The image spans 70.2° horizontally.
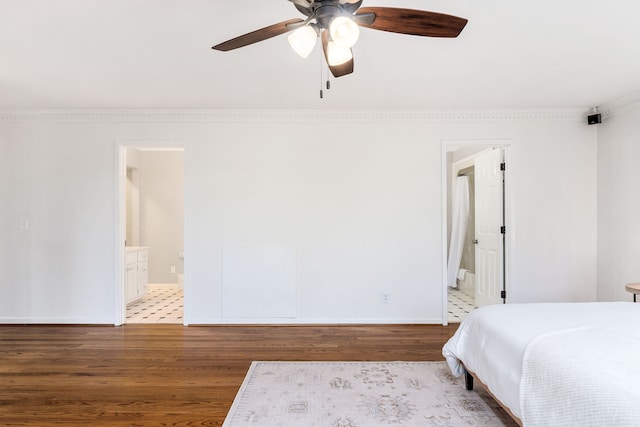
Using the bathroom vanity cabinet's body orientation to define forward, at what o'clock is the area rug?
The area rug is roughly at 1 o'clock from the bathroom vanity cabinet.

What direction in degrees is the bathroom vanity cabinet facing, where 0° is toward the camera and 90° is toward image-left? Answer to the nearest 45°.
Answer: approximately 315°

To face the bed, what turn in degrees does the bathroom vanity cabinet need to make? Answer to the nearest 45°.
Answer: approximately 45° to its right
